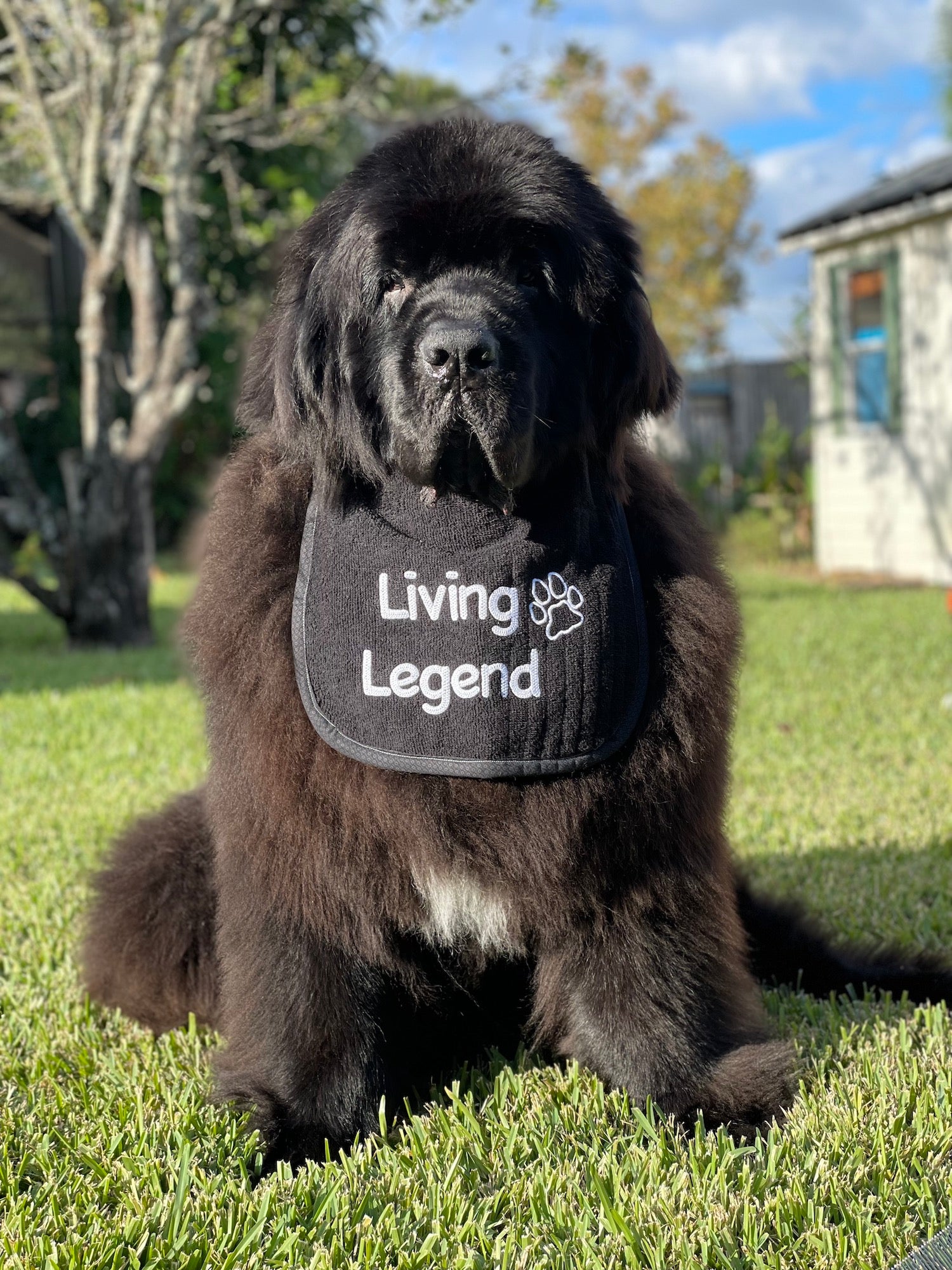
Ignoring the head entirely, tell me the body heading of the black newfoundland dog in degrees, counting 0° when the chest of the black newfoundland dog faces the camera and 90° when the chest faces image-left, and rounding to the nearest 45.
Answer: approximately 0°

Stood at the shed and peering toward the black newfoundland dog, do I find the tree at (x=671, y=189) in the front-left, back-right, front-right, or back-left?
back-right

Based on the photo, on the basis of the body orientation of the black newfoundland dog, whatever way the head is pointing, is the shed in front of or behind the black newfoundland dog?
behind

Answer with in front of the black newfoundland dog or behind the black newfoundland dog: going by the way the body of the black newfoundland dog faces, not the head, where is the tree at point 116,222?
behind

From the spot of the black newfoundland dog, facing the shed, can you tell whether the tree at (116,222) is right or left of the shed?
left

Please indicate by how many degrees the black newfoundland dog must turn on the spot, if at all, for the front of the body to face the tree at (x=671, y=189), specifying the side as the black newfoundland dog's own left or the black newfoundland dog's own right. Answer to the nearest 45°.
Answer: approximately 180°
